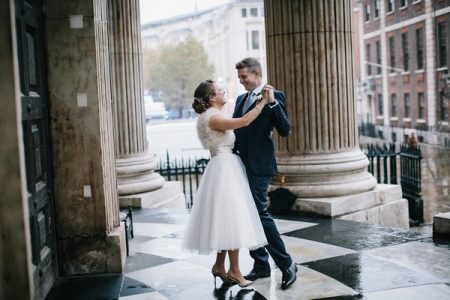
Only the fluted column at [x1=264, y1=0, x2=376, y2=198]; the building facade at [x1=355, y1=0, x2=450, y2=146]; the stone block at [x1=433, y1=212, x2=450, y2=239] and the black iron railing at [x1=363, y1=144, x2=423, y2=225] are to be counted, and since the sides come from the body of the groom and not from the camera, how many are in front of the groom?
0

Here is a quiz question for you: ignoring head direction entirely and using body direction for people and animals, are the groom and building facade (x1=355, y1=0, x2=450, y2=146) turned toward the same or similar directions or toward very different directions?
same or similar directions

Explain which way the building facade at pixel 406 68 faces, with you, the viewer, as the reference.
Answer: facing the viewer and to the left of the viewer

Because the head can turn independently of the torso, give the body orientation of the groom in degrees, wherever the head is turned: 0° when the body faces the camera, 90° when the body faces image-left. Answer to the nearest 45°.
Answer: approximately 45°

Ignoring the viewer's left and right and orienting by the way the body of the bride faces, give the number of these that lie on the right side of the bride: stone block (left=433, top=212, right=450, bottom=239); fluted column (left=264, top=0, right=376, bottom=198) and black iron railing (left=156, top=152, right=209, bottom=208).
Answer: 0

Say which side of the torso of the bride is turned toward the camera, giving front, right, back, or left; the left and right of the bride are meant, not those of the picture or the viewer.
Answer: right

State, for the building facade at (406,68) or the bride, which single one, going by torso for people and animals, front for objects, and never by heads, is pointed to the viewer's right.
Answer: the bride

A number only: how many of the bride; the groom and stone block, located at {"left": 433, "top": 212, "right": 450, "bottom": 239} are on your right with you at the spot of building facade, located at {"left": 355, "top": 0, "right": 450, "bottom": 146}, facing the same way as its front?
0

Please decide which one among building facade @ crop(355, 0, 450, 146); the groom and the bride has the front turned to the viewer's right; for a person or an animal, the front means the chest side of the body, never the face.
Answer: the bride

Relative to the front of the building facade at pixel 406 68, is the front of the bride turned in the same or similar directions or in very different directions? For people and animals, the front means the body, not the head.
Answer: very different directions

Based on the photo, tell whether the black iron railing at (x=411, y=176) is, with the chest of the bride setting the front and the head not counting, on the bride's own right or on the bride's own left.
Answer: on the bride's own left

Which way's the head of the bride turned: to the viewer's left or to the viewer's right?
to the viewer's right

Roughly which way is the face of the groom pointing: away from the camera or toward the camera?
toward the camera

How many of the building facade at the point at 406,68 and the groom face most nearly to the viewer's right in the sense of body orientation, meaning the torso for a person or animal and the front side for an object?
0

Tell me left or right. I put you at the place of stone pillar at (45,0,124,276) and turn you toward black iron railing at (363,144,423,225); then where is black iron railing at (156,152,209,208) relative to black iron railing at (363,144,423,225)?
left

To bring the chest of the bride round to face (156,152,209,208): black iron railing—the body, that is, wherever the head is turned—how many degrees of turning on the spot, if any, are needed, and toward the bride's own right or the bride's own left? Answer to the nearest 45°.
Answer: approximately 90° to the bride's own left

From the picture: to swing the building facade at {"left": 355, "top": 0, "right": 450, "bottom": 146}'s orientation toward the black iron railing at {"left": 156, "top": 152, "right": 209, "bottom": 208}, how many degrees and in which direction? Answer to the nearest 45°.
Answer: approximately 45° to its left

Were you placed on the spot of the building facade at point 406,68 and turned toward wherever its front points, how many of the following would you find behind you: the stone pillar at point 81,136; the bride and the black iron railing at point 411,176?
0

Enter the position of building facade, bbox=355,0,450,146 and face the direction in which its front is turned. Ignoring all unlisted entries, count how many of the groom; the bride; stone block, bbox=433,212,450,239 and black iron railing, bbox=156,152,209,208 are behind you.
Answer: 0

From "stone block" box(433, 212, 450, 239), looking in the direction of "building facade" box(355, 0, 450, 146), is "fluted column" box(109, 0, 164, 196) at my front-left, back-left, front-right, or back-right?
front-left

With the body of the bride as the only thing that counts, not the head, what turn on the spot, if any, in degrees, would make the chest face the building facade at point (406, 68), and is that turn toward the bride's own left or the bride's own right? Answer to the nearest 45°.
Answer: approximately 90° to the bride's own left
